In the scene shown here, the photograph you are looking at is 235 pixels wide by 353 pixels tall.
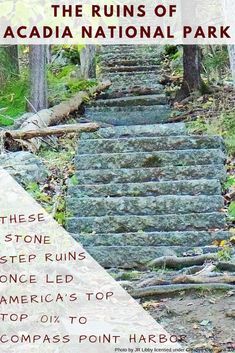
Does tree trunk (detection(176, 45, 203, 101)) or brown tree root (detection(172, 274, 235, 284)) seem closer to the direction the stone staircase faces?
the brown tree root

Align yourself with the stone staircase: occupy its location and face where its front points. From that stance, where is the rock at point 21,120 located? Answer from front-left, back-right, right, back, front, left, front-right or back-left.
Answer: back-right

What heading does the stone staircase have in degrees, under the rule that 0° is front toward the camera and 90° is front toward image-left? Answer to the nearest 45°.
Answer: approximately 0°

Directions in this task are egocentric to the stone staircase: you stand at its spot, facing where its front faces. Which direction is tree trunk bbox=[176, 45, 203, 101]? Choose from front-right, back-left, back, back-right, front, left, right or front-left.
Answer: back

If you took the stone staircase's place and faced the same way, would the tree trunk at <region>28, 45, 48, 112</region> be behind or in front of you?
behind

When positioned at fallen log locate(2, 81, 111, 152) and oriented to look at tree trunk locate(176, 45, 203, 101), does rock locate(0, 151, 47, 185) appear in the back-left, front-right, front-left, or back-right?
back-right

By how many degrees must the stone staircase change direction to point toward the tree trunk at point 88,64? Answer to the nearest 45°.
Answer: approximately 180°

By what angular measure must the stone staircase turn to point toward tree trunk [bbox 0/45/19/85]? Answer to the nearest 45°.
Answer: approximately 135° to its right

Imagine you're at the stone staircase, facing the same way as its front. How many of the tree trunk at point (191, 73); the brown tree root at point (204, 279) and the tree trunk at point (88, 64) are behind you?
2

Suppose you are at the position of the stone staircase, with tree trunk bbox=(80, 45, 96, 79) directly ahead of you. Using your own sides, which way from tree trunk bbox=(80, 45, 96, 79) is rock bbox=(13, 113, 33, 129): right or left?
left
